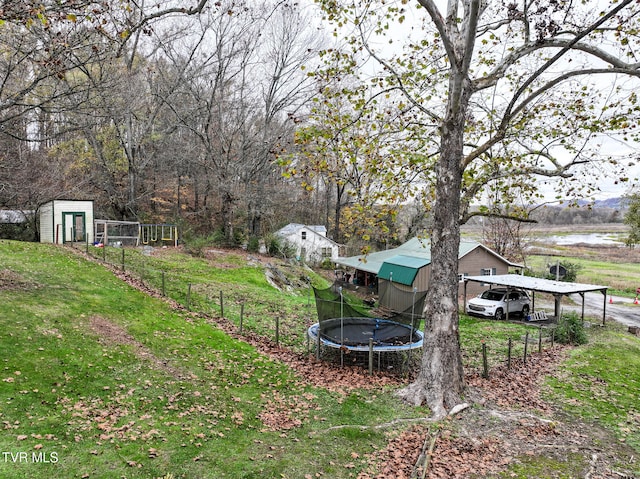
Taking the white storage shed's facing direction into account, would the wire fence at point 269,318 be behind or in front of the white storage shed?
in front

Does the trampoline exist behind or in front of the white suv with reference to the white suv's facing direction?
in front

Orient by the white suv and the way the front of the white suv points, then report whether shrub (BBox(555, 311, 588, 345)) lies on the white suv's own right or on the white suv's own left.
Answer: on the white suv's own left

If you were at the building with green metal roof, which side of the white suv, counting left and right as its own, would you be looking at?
right

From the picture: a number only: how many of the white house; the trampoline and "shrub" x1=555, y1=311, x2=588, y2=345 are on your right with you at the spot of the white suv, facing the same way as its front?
1

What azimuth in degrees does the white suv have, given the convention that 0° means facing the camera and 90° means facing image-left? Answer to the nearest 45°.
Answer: approximately 45°

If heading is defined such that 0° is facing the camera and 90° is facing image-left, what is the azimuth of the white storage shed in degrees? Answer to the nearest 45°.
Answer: approximately 0°

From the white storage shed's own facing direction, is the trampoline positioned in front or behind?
in front

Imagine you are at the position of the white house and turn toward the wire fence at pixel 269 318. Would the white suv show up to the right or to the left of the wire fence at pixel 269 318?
left

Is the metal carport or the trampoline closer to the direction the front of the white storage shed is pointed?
the trampoline

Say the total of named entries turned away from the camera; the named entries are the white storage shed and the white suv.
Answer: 0
